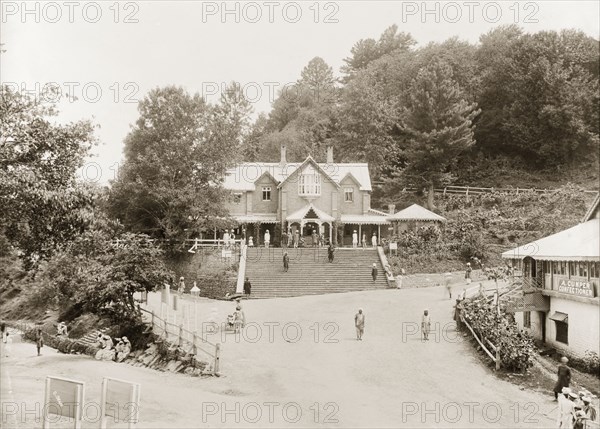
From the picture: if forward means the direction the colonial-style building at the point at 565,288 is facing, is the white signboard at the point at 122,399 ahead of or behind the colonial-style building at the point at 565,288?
ahead

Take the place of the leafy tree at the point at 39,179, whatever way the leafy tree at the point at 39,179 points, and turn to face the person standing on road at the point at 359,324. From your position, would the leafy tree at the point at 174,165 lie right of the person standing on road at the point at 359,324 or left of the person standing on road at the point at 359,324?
left

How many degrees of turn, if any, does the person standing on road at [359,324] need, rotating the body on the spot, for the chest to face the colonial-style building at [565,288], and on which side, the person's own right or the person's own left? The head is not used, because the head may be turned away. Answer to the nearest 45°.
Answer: approximately 90° to the person's own left

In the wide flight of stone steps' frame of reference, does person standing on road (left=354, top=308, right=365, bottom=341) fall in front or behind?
in front

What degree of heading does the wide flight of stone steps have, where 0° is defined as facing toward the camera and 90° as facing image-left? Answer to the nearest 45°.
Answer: approximately 0°

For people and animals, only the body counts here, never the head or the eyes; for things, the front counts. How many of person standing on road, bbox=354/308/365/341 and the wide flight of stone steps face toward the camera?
2

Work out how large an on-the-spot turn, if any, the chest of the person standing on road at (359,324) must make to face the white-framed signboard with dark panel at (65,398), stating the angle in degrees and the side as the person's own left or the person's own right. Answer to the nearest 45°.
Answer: approximately 45° to the person's own right

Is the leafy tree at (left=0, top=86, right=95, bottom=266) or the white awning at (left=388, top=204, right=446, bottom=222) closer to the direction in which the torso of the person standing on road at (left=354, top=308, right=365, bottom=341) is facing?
the leafy tree

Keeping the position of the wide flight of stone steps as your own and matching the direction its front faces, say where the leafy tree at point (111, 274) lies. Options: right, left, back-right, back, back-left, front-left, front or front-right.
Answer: front-right
